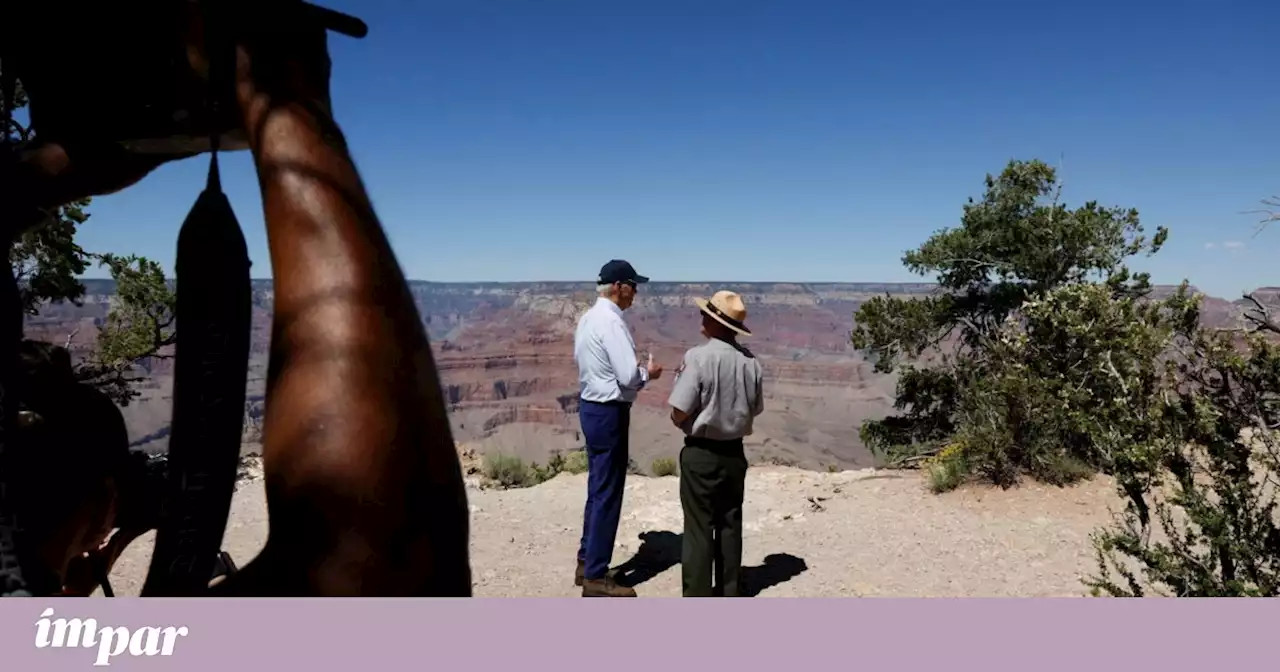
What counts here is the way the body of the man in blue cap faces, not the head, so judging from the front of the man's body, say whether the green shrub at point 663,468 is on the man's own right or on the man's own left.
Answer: on the man's own left

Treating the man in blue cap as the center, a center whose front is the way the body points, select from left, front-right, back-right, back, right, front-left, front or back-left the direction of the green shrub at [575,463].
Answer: left

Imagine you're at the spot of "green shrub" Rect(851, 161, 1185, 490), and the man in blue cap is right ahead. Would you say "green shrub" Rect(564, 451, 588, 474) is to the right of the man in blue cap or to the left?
right

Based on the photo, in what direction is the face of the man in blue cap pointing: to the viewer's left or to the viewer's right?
to the viewer's right

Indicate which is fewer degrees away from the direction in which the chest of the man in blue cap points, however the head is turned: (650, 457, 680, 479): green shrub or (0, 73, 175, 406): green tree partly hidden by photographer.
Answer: the green shrub

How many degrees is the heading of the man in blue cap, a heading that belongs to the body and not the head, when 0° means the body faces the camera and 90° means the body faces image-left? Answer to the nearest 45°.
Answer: approximately 270°
